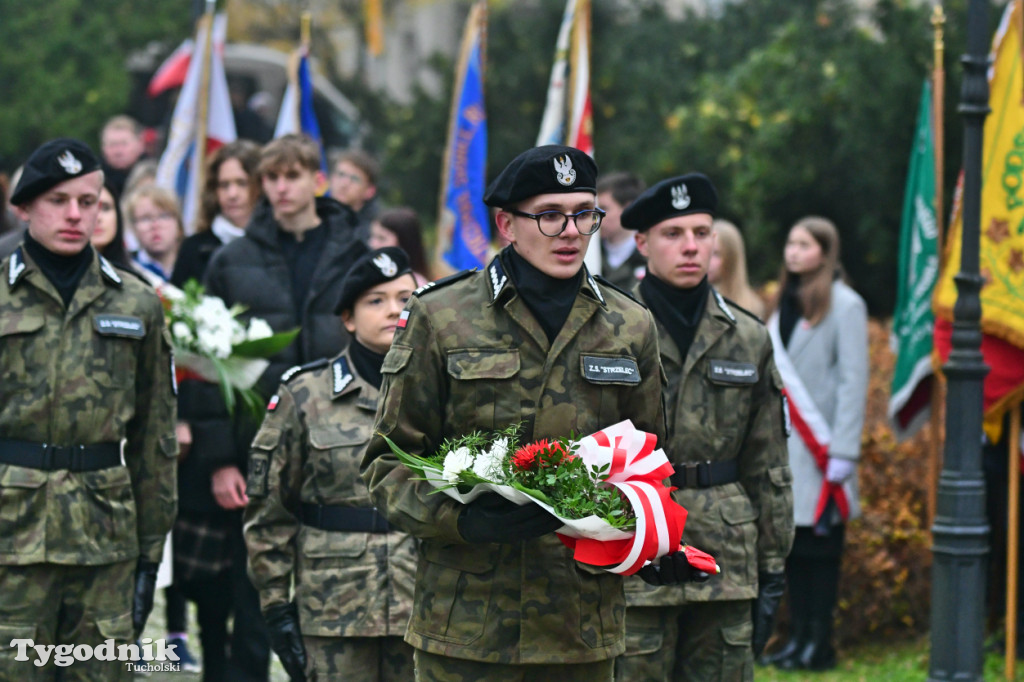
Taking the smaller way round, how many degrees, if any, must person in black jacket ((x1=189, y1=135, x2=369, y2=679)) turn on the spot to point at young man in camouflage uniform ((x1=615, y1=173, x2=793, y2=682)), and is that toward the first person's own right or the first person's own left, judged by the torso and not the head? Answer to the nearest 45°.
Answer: approximately 45° to the first person's own left

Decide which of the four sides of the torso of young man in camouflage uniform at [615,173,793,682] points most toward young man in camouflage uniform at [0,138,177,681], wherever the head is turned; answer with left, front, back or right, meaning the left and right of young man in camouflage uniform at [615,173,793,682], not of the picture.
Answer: right

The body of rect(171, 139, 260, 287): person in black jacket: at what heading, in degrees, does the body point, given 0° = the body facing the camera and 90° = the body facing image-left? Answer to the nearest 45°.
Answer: approximately 0°

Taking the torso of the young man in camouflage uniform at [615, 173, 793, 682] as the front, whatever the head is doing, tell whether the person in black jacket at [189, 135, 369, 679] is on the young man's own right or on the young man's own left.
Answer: on the young man's own right

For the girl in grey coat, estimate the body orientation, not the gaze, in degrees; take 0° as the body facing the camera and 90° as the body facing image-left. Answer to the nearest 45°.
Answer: approximately 45°

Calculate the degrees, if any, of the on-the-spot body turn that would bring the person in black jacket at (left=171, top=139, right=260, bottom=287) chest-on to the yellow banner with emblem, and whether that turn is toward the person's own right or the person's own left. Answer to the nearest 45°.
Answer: approximately 90° to the person's own left

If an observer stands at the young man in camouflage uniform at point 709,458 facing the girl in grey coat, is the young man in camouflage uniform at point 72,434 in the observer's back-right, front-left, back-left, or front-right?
back-left

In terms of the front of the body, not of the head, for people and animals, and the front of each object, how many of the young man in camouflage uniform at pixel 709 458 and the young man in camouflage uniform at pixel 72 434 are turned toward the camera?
2

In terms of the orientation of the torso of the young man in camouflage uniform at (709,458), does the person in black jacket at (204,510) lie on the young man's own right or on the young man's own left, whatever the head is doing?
on the young man's own right
